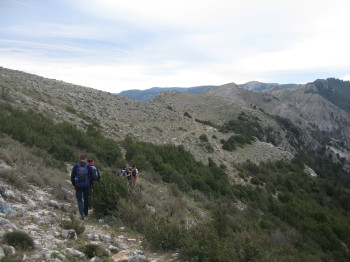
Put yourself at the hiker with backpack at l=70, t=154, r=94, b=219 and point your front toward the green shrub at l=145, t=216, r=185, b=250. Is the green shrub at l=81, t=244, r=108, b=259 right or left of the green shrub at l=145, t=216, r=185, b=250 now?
right

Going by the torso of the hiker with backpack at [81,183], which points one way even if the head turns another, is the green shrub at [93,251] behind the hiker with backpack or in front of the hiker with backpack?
behind

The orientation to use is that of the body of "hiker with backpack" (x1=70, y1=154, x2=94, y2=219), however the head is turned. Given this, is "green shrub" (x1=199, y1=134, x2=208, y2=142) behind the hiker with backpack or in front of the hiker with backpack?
in front

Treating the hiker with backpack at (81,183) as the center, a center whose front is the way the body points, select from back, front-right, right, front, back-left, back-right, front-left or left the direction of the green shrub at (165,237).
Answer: back-right

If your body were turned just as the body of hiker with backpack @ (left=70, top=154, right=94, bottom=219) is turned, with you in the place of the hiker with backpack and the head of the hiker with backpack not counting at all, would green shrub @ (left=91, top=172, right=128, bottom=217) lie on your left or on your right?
on your right

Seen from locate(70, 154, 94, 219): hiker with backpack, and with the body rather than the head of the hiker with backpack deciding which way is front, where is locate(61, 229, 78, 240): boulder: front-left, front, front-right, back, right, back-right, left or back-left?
back

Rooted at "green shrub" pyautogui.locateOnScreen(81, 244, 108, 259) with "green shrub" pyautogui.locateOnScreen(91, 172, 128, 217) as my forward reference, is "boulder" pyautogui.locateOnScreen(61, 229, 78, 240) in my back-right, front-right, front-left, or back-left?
front-left

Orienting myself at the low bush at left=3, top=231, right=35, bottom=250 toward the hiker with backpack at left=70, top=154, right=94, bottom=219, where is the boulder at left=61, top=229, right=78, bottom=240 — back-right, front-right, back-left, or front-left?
front-right

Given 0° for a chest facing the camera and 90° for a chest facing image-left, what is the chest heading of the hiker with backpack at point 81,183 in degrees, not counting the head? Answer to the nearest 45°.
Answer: approximately 180°

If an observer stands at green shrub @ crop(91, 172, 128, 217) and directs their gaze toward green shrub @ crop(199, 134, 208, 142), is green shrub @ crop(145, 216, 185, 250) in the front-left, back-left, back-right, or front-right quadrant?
back-right

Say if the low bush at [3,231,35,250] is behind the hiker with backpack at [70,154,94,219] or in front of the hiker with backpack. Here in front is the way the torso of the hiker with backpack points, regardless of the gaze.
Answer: behind
